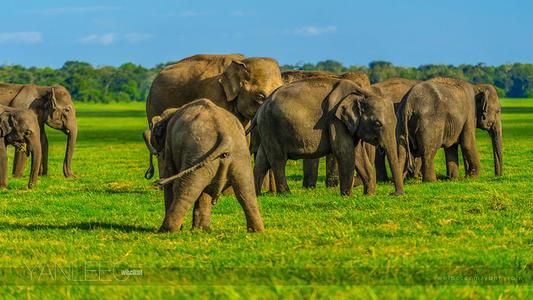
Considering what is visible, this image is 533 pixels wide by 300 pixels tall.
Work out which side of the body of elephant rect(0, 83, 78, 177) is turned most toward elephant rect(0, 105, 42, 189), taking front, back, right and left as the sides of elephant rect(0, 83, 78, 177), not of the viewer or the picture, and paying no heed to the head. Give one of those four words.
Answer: right

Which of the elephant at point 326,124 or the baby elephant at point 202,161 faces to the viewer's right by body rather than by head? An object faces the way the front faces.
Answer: the elephant

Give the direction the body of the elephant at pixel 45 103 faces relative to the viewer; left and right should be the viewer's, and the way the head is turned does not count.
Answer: facing to the right of the viewer

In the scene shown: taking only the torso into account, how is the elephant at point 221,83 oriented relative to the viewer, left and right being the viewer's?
facing to the right of the viewer

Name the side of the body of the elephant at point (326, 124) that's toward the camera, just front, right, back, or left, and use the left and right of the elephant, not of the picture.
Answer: right

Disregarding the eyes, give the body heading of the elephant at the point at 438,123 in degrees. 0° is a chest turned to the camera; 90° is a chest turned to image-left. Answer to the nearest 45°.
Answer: approximately 225°

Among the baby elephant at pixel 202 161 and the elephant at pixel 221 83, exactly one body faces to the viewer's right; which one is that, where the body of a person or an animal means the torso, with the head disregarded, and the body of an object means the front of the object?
the elephant
